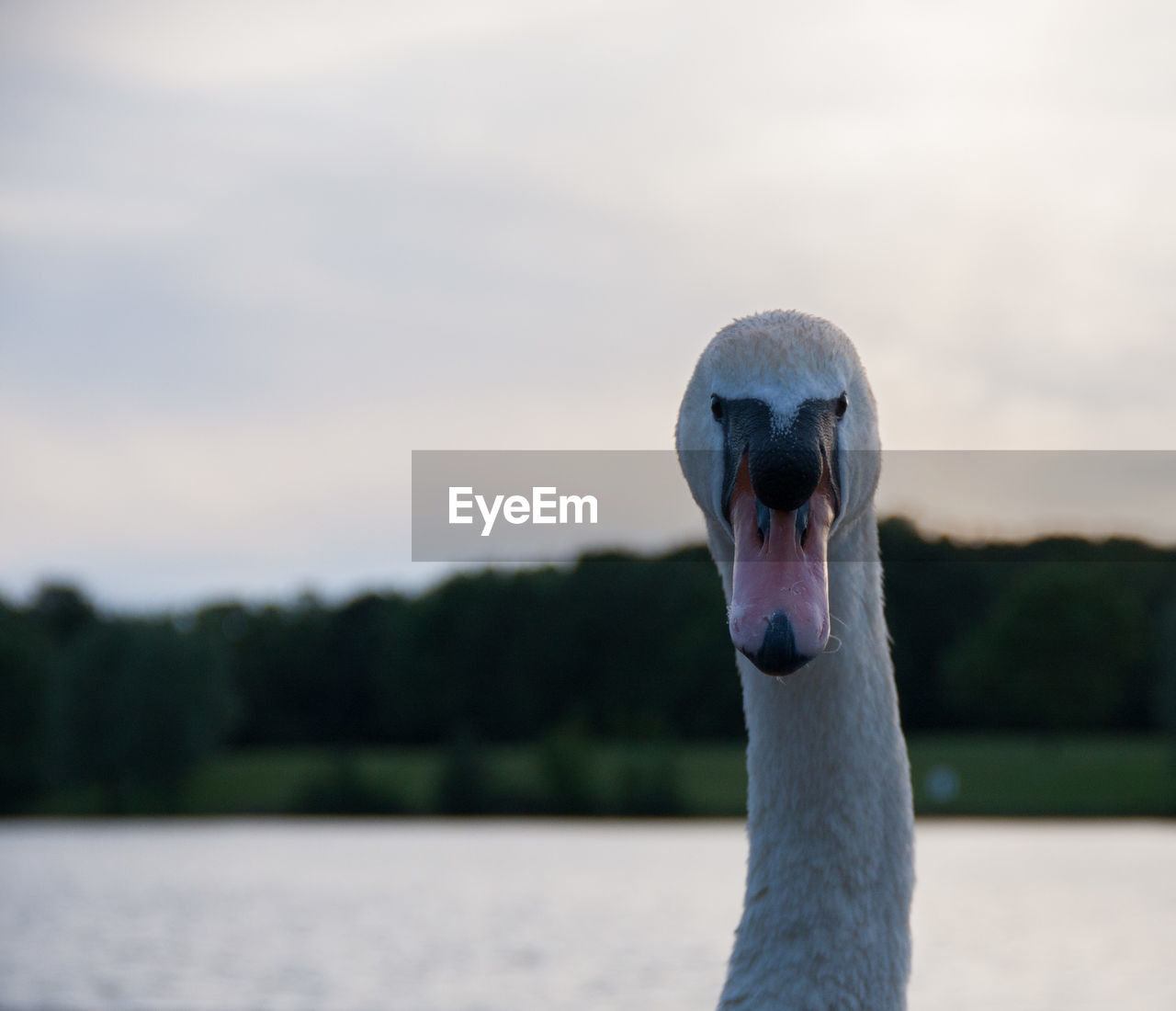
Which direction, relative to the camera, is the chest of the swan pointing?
toward the camera
